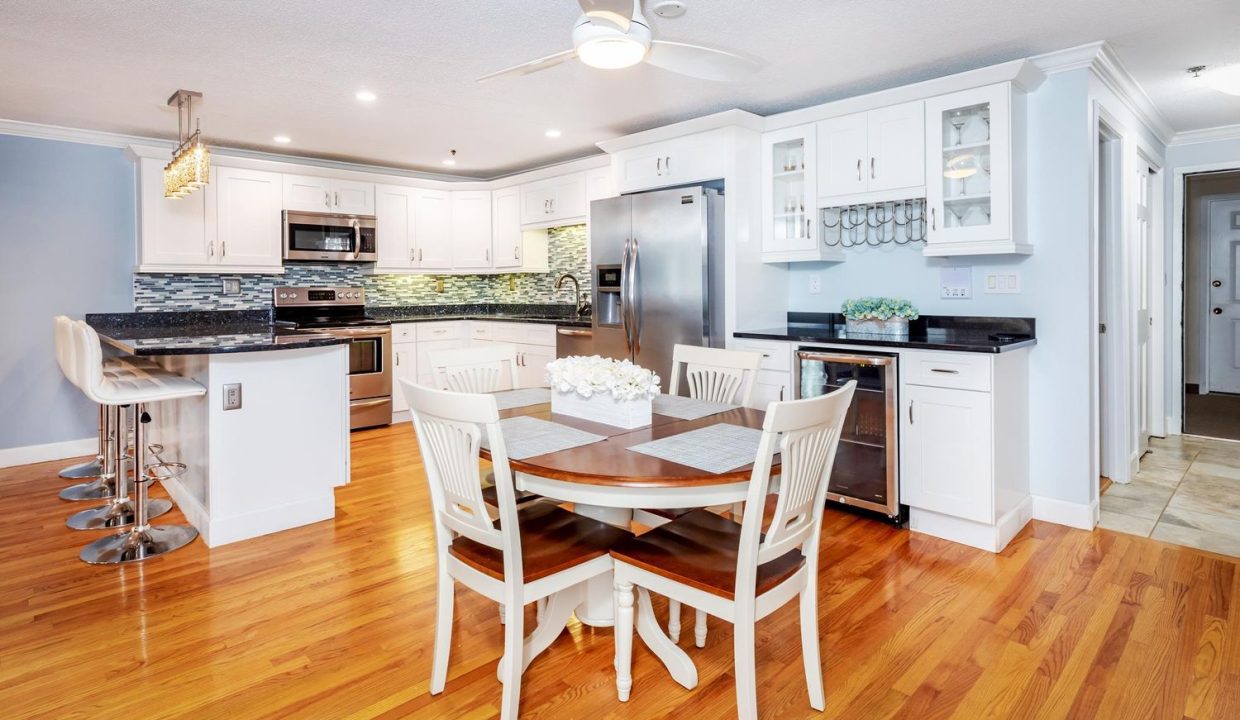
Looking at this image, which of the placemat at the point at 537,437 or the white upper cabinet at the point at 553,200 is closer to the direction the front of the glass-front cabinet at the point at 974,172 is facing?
the placemat

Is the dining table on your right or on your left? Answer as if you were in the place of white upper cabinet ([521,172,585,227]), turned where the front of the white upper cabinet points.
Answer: on your left

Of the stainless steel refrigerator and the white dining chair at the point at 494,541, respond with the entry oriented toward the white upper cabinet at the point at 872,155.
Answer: the white dining chair

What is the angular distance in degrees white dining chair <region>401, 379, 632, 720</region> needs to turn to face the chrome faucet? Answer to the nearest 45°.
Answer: approximately 45° to its left

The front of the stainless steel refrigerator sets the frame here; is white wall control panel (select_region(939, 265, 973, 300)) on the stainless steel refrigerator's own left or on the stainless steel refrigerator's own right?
on the stainless steel refrigerator's own left

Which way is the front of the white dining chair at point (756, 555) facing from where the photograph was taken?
facing away from the viewer and to the left of the viewer

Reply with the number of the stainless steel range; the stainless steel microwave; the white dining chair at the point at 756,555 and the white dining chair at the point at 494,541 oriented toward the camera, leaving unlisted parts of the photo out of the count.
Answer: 2

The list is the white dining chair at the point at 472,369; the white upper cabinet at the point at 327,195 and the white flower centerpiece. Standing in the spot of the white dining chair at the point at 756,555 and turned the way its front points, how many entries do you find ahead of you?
3
